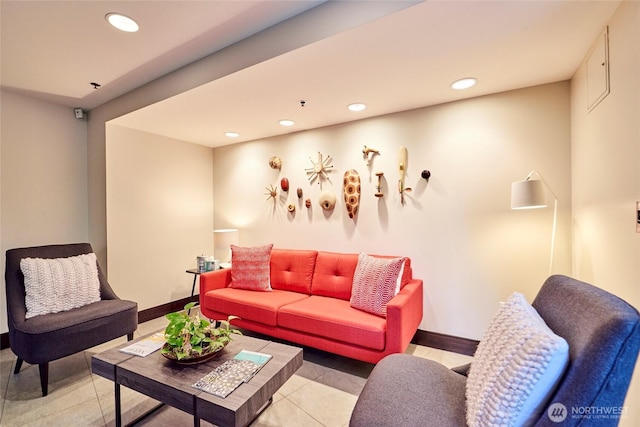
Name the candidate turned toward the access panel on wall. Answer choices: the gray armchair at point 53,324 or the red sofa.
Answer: the gray armchair

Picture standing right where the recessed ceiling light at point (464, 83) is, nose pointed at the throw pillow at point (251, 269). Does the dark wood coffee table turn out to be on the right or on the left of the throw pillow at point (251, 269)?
left

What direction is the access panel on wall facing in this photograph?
to the viewer's left

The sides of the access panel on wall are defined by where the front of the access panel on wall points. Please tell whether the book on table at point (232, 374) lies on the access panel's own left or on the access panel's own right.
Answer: on the access panel's own left

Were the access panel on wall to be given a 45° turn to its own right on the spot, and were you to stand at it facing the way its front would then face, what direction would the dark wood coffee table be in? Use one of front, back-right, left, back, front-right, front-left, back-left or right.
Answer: left

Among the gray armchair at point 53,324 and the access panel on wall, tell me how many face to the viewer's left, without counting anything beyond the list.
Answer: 1

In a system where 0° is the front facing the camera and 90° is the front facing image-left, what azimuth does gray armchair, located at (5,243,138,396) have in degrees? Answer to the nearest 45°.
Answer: approximately 315°

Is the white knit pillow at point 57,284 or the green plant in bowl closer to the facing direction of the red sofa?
the green plant in bowl

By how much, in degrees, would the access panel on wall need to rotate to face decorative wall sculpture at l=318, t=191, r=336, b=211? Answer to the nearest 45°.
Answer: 0° — it already faces it

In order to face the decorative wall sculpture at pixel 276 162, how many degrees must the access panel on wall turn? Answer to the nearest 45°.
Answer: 0° — it already faces it

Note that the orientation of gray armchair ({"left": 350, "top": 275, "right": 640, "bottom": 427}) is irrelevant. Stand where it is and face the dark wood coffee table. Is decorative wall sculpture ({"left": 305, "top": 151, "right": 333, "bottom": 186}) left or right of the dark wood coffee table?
right

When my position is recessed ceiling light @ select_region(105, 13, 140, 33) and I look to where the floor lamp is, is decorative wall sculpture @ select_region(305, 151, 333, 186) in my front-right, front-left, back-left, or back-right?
front-left

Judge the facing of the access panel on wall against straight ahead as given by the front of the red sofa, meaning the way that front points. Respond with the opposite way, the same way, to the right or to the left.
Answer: to the right

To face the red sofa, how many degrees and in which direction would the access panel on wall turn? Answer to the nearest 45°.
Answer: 0° — it already faces it
